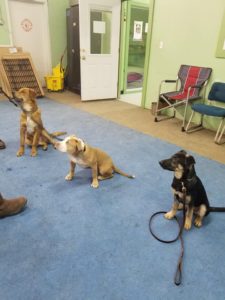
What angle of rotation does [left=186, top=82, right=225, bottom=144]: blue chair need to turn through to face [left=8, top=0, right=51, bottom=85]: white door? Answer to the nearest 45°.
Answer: approximately 45° to its right

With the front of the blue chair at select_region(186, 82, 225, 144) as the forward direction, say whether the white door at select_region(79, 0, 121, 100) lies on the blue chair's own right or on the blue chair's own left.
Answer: on the blue chair's own right

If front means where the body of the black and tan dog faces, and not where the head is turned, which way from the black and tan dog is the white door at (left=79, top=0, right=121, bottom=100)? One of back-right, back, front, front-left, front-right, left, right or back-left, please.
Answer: right

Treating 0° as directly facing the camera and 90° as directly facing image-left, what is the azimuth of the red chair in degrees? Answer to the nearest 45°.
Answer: approximately 45°

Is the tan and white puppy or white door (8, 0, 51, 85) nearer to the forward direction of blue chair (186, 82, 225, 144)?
the tan and white puppy

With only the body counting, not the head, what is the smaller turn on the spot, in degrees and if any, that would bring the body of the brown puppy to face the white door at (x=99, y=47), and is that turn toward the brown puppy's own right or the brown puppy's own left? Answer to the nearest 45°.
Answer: approximately 180°

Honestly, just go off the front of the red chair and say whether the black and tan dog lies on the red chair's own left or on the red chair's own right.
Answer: on the red chair's own left

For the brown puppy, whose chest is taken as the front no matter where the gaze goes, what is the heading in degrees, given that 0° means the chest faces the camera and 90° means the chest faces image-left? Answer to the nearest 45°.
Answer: approximately 45°

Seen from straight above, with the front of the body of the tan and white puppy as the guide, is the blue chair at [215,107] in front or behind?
behind
